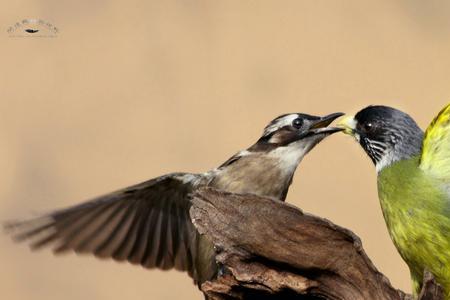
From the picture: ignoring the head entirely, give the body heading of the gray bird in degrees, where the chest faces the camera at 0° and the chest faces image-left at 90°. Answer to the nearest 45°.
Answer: approximately 270°

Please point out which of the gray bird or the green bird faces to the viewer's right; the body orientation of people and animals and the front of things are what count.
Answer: the gray bird

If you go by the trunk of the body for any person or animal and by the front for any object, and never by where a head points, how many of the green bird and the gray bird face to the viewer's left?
1

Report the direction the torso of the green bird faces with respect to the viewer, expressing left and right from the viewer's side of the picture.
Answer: facing to the left of the viewer
